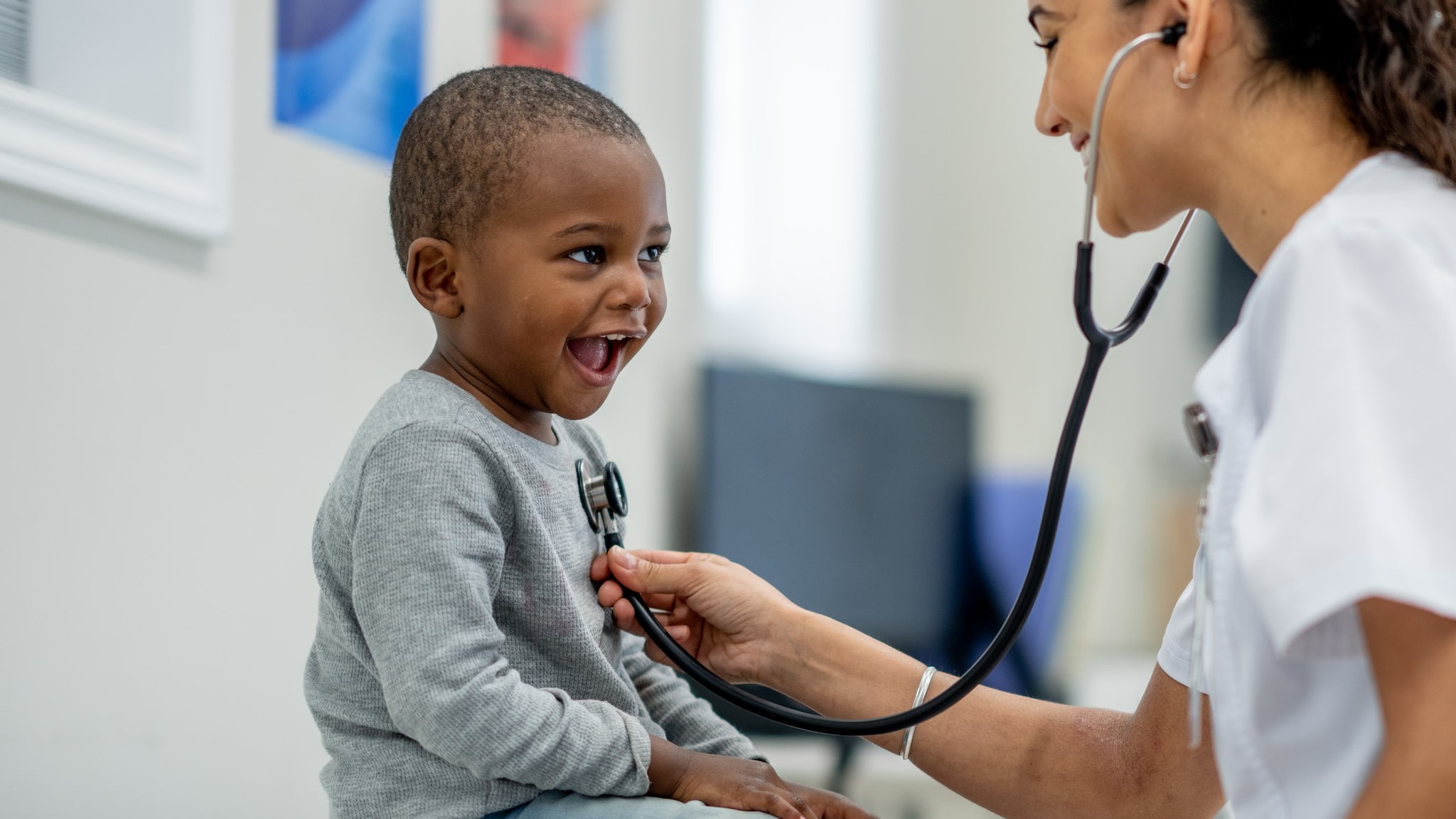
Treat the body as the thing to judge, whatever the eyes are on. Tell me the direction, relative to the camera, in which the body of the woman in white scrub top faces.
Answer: to the viewer's left

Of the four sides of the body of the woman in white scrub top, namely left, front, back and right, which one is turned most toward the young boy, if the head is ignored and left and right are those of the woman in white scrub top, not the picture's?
front

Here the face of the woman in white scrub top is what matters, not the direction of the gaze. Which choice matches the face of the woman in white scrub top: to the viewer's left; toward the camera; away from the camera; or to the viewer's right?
to the viewer's left
